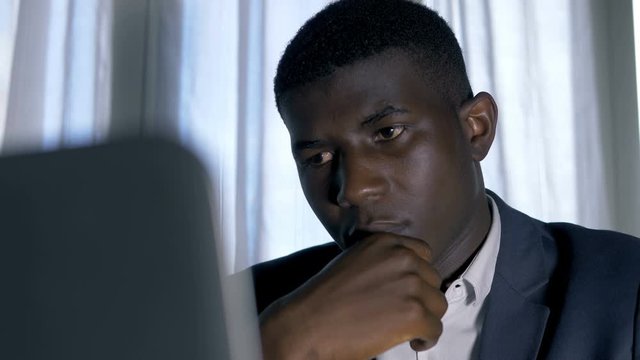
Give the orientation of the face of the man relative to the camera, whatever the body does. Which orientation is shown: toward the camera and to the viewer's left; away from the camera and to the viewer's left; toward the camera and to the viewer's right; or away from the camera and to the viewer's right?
toward the camera and to the viewer's left

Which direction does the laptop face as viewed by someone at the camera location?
facing away from the viewer and to the right of the viewer

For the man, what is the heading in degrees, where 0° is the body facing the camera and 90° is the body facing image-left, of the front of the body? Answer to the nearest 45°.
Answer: approximately 45°
